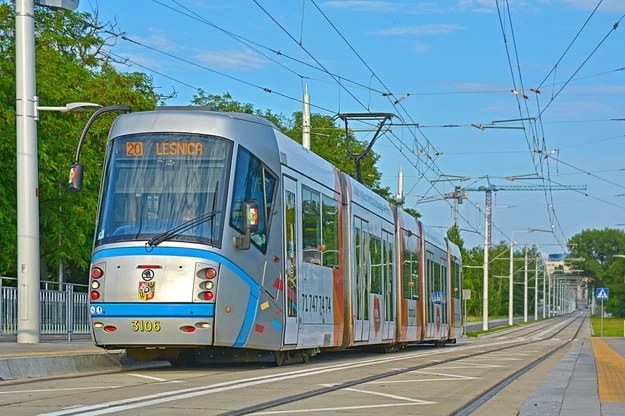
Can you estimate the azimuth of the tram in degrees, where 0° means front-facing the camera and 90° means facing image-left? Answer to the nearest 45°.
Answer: approximately 45°

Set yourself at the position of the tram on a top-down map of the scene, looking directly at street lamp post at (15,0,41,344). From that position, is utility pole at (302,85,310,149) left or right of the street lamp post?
right

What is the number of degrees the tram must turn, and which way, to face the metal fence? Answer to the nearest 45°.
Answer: approximately 45° to its right

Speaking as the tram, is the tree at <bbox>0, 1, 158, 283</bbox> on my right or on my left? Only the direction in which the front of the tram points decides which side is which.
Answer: on my right

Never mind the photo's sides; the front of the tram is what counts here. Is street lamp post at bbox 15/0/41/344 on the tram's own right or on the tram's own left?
on the tram's own right

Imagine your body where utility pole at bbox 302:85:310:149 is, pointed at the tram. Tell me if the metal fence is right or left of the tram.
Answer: right

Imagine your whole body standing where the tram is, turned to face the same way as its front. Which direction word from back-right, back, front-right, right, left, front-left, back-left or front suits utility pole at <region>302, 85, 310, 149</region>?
back-right
